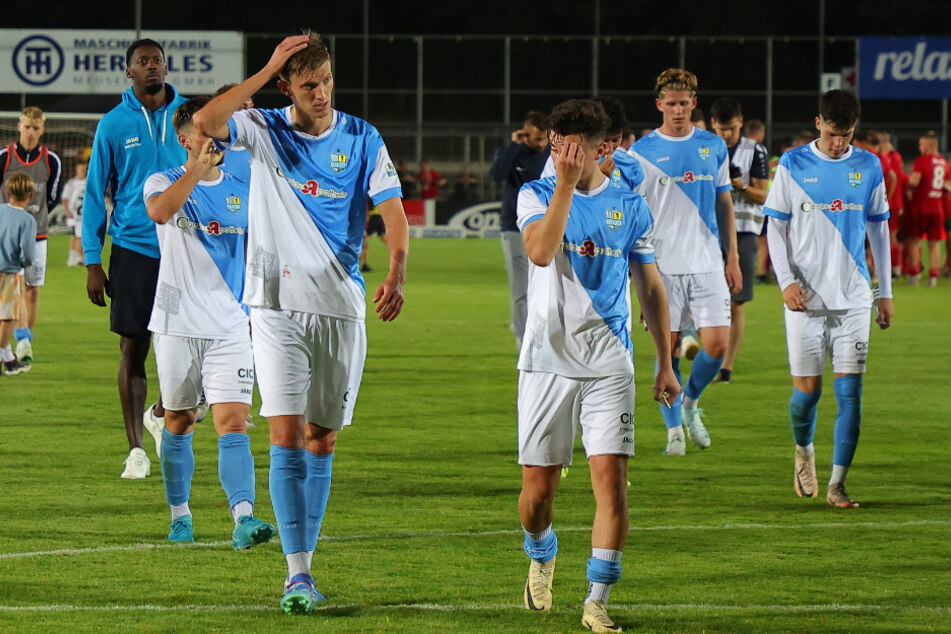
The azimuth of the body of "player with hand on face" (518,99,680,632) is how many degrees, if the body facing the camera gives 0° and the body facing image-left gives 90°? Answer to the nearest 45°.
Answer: approximately 0°

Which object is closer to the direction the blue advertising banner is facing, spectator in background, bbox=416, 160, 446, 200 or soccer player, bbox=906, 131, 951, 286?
the soccer player

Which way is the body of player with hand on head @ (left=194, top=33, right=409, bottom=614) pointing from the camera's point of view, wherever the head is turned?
toward the camera

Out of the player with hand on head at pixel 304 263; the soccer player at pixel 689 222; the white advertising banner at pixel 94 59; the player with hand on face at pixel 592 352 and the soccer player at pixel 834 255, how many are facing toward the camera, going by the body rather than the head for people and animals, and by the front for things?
5

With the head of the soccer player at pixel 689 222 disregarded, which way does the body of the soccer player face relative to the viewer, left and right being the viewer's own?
facing the viewer

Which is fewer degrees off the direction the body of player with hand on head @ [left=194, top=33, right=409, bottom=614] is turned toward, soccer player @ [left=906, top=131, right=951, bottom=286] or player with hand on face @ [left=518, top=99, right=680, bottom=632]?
the player with hand on face

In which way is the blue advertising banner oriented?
toward the camera

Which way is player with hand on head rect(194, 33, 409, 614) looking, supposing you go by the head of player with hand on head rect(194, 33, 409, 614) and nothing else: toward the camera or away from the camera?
toward the camera

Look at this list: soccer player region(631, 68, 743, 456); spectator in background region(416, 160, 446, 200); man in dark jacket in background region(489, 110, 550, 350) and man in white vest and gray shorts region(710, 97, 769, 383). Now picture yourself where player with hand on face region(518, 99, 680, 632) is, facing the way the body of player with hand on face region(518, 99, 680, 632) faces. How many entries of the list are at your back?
4

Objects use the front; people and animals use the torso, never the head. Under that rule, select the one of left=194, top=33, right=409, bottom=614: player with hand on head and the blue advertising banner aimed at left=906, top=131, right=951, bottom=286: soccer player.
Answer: the blue advertising banner

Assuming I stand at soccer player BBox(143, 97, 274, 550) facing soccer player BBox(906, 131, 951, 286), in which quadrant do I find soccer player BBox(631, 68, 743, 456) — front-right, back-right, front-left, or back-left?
front-right

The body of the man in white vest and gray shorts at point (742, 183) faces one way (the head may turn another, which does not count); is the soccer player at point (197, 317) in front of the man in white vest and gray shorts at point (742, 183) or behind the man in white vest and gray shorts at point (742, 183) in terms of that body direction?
in front

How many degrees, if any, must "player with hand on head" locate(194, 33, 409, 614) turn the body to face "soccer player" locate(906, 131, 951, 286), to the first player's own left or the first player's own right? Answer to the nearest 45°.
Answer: approximately 135° to the first player's own left

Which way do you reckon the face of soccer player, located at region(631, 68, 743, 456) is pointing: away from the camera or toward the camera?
toward the camera
